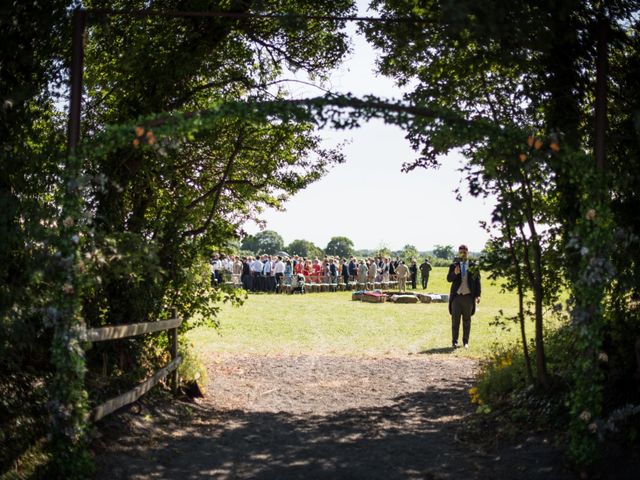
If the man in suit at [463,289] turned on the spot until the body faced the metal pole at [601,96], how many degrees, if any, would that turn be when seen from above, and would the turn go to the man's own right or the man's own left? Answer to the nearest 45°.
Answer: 0° — they already face it

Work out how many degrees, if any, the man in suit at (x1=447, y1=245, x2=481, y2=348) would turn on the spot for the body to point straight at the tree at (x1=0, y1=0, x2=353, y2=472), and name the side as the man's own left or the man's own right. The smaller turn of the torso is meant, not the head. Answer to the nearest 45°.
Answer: approximately 45° to the man's own right

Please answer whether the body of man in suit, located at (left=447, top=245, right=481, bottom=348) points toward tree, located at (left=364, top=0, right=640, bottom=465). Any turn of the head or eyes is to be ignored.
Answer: yes

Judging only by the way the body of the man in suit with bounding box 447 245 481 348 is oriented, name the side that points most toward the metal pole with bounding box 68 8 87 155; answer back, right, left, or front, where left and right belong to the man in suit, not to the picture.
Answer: front

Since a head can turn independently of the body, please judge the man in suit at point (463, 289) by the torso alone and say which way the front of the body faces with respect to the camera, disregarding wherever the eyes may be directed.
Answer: toward the camera
